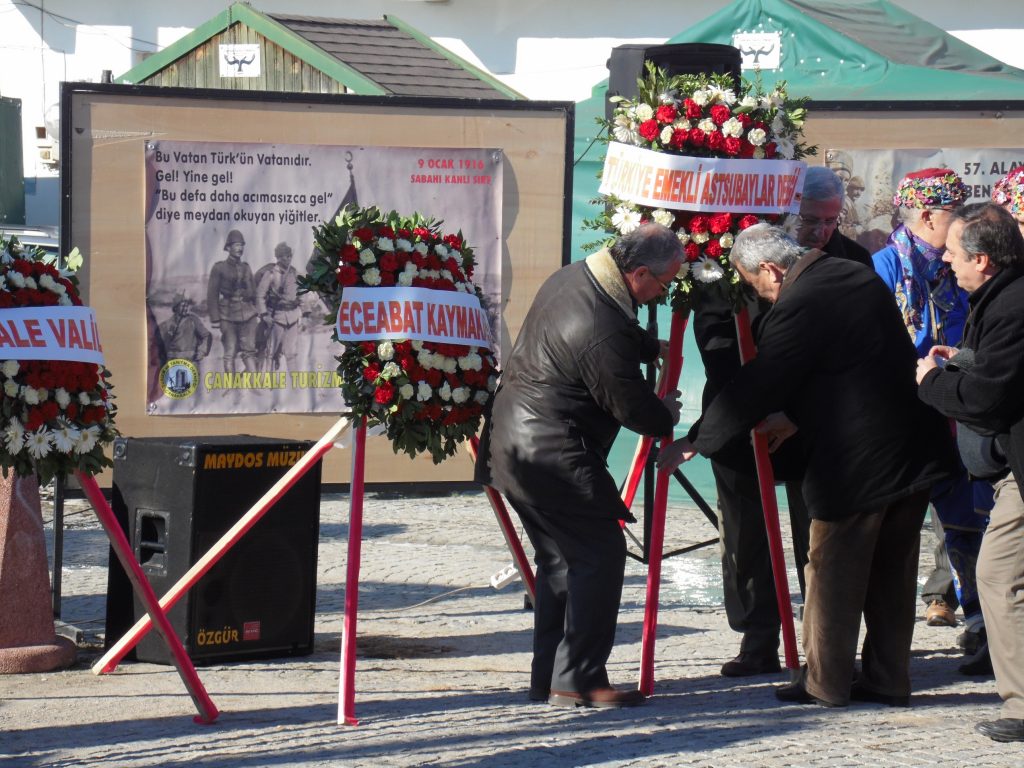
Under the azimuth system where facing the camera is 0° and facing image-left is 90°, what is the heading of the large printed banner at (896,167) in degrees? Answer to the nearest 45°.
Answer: approximately 0°

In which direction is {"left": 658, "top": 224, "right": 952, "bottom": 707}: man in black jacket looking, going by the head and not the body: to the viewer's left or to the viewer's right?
to the viewer's left

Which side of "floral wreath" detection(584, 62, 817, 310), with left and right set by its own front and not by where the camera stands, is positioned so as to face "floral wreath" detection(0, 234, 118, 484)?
right

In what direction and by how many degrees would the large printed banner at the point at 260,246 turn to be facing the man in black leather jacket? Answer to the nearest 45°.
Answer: approximately 45° to its left

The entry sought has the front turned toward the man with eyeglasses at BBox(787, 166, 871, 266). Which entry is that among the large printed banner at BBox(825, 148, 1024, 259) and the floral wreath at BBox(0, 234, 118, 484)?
the large printed banner

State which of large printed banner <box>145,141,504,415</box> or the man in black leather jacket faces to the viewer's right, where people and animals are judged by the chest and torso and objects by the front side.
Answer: the man in black leather jacket

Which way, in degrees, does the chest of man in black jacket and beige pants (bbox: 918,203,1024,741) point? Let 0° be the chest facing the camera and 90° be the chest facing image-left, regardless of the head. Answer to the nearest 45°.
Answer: approximately 90°

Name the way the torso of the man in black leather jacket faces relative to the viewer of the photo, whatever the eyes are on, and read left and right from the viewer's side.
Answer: facing to the right of the viewer

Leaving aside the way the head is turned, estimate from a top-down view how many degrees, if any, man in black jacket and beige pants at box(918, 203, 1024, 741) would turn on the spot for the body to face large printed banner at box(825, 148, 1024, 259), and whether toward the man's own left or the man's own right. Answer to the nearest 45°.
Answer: approximately 90° to the man's own right

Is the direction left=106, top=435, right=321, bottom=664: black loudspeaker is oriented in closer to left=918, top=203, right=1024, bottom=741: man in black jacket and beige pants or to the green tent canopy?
the man in black jacket and beige pants

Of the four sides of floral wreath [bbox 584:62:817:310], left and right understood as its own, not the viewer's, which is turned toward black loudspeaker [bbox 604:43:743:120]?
back
